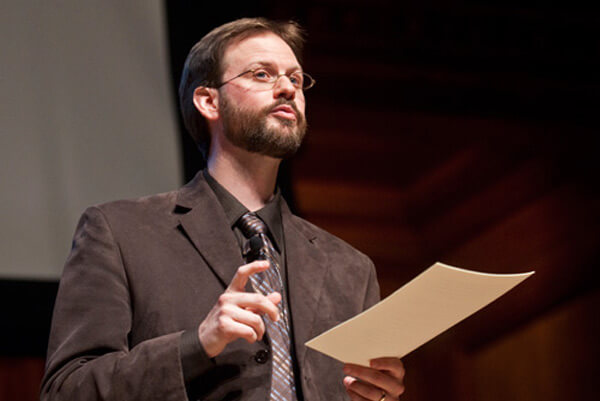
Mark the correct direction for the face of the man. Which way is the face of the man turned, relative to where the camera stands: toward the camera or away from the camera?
toward the camera

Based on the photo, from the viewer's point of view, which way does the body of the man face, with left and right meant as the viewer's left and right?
facing the viewer and to the right of the viewer
